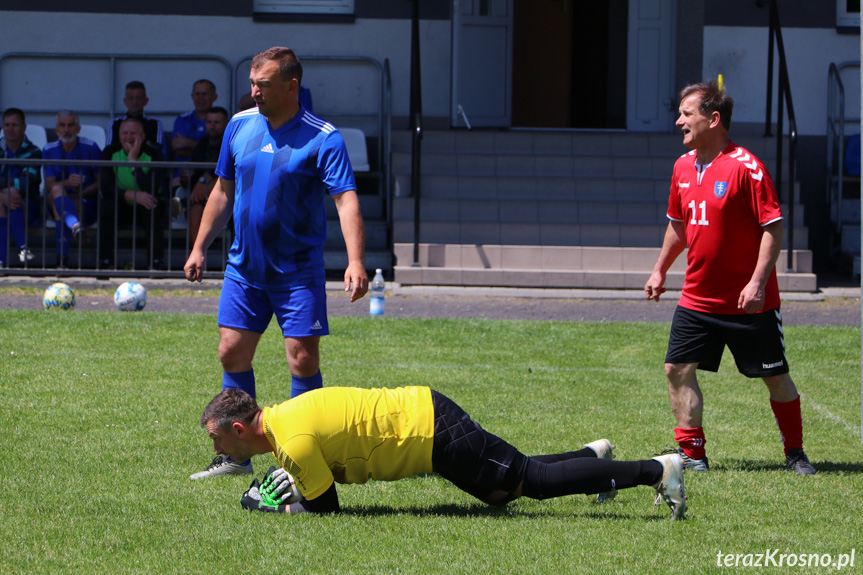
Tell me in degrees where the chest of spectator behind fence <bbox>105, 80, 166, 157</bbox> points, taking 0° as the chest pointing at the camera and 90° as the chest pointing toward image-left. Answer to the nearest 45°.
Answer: approximately 0°

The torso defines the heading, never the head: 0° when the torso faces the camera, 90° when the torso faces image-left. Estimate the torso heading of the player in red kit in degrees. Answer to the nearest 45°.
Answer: approximately 45°

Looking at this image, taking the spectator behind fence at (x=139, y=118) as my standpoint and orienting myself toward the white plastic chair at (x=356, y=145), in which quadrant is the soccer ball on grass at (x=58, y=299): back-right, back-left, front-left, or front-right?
back-right

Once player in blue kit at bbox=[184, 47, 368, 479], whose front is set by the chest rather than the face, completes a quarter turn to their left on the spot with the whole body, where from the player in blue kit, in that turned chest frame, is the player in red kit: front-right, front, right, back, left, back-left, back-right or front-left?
front-left

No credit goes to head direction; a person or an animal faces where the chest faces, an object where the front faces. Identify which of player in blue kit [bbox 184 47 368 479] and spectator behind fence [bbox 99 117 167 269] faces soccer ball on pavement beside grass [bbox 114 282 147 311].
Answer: the spectator behind fence

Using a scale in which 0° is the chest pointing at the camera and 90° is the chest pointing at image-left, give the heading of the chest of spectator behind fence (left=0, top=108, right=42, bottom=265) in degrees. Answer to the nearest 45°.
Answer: approximately 0°

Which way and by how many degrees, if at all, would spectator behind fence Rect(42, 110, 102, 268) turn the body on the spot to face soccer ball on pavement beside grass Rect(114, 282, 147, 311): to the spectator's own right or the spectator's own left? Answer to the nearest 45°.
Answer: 0° — they already face it

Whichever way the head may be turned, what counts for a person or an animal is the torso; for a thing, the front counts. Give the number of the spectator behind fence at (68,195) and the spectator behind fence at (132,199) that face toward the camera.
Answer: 2
